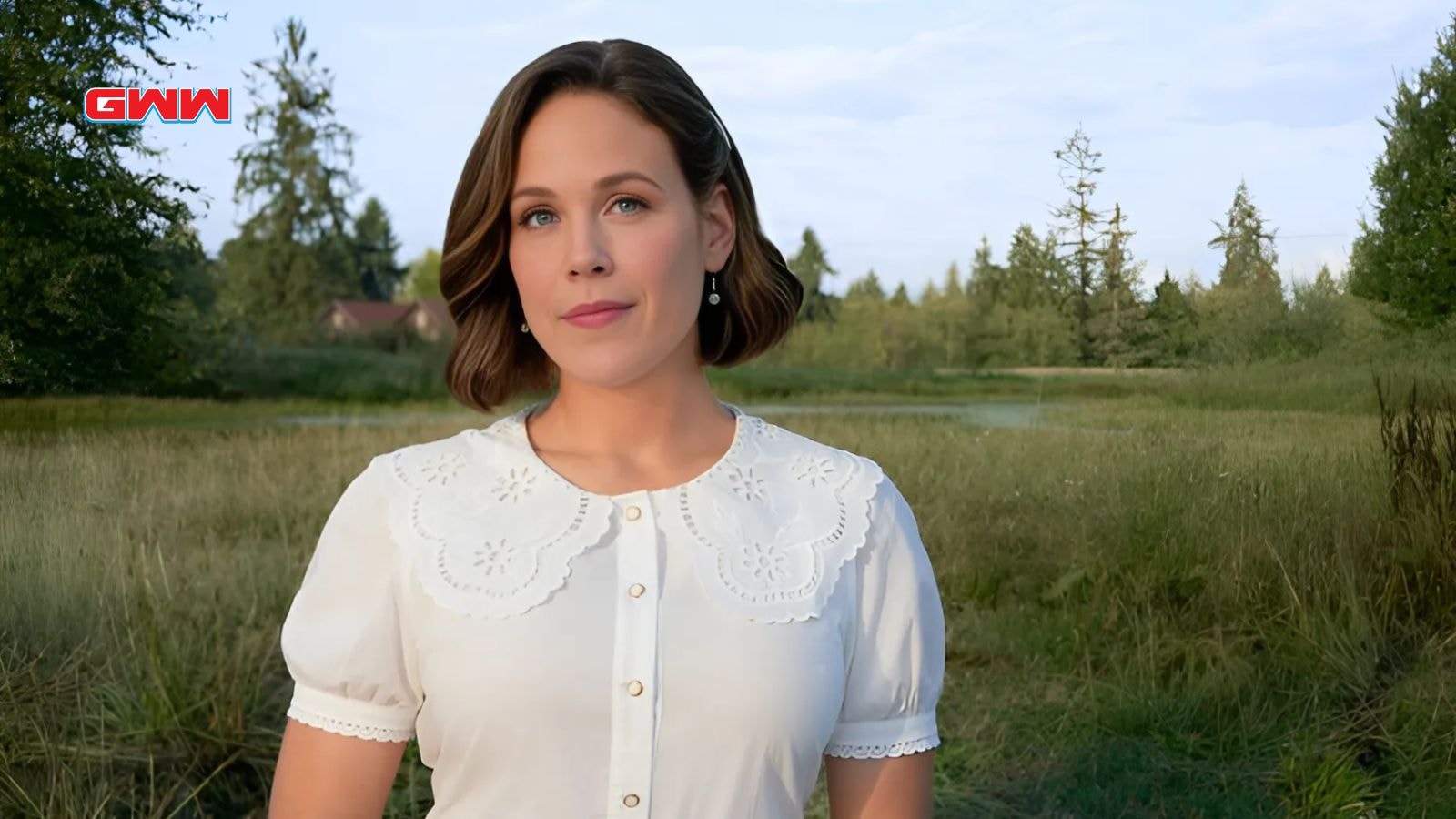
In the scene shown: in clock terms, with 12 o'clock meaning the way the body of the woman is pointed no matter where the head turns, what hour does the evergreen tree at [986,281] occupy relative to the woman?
The evergreen tree is roughly at 7 o'clock from the woman.

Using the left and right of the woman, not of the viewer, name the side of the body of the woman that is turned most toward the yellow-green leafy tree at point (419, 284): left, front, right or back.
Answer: back

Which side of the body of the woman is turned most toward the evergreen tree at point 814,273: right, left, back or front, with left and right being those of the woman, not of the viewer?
back

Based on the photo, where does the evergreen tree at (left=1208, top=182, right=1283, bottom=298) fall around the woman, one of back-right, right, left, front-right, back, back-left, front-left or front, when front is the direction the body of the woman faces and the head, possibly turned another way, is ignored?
back-left

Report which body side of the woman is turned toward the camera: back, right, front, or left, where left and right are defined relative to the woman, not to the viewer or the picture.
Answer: front

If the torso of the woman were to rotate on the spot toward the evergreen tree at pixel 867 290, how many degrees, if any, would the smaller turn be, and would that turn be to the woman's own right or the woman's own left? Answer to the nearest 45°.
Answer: approximately 180°

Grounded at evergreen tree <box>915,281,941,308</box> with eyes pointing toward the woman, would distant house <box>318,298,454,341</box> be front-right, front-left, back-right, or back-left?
front-right

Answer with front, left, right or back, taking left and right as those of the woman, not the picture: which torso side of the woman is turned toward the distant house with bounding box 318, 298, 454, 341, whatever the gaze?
back

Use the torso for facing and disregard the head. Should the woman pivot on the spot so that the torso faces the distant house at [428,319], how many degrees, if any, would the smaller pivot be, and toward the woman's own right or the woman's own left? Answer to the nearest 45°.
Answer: approximately 180°

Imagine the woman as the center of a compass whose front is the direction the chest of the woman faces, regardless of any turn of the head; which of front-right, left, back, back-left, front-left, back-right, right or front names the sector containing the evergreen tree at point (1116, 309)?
back-left

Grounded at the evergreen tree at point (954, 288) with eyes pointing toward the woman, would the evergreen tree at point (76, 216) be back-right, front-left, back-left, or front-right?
front-right

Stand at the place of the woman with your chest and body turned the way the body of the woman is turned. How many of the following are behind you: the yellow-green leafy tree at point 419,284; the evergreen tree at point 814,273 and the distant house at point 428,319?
3

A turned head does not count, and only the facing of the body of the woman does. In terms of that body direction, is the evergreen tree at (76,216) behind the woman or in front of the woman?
behind

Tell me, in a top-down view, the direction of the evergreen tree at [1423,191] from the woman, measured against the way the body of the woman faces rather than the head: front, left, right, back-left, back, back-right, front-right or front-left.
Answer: back-left
